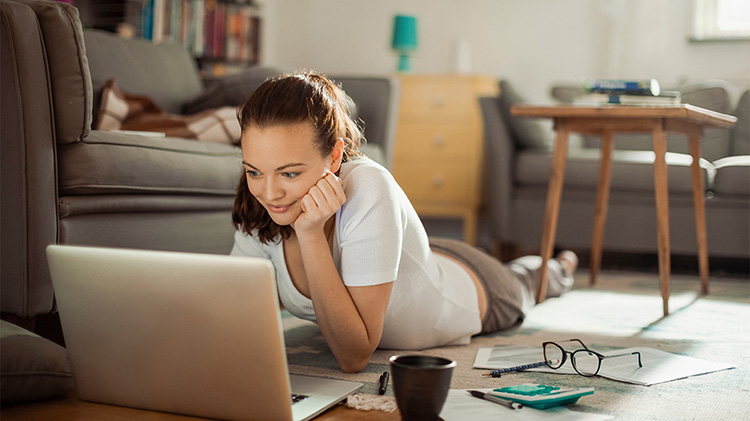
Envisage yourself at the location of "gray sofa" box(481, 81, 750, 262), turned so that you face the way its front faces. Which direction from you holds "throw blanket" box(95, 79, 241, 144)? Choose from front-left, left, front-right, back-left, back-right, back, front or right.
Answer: front-right

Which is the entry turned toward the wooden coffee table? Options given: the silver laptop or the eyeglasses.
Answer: the silver laptop

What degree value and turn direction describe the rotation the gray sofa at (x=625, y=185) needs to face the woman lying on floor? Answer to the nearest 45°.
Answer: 0° — it already faces them

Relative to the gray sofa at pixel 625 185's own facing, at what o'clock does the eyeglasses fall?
The eyeglasses is roughly at 12 o'clock from the gray sofa.

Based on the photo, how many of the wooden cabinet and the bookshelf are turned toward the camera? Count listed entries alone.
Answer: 2

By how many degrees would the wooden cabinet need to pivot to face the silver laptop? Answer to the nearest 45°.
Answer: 0° — it already faces it

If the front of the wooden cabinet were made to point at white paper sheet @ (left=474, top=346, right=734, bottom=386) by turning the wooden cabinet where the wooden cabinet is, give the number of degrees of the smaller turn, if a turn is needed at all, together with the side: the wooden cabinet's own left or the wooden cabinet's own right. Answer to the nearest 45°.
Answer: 0° — it already faces it

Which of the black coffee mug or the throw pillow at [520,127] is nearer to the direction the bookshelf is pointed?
the black coffee mug

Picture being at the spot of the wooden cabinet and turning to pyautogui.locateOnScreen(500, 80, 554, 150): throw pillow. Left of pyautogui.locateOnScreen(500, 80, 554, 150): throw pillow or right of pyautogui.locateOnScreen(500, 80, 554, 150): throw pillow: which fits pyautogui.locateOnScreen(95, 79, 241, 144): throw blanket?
right

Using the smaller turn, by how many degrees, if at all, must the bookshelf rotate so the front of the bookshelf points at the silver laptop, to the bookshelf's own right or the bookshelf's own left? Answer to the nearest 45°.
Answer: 0° — it already faces it
